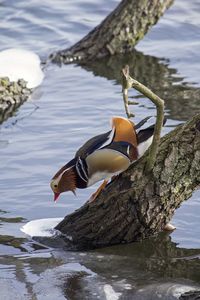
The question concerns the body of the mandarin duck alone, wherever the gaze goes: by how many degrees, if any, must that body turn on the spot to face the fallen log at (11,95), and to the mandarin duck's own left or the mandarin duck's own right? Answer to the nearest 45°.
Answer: approximately 90° to the mandarin duck's own right

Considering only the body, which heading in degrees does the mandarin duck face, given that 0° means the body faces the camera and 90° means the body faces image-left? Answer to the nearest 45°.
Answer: approximately 90°

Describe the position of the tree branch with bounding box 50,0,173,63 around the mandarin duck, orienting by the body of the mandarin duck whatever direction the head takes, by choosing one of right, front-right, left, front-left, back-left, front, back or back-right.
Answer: right

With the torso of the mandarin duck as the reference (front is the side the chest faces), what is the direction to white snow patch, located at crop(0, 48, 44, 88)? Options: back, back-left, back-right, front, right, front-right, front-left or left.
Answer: right
